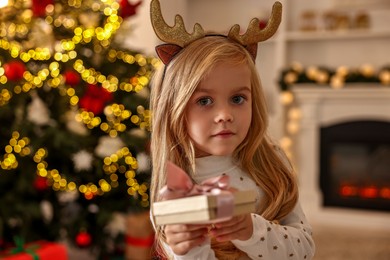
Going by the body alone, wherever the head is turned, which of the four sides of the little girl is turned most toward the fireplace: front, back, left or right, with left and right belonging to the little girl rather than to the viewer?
back

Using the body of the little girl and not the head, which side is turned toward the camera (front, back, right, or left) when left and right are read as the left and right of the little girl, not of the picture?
front

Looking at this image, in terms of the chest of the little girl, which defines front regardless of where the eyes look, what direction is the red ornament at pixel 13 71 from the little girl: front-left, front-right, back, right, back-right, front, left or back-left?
back-right

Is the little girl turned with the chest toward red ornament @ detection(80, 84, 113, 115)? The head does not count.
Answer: no

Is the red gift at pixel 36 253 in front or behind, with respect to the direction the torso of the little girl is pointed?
behind

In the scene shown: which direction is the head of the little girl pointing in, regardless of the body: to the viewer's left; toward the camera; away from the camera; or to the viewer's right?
toward the camera

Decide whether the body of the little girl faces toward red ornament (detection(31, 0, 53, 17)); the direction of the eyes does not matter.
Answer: no

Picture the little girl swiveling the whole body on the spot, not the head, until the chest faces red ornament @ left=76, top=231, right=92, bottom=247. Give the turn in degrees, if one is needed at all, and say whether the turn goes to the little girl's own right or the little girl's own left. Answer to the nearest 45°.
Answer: approximately 135° to the little girl's own right

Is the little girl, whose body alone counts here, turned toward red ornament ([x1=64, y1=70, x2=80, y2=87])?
no

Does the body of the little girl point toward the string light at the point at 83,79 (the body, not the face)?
no

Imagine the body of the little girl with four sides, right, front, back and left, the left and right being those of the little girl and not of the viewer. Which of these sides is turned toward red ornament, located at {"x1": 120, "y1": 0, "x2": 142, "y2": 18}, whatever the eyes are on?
back
